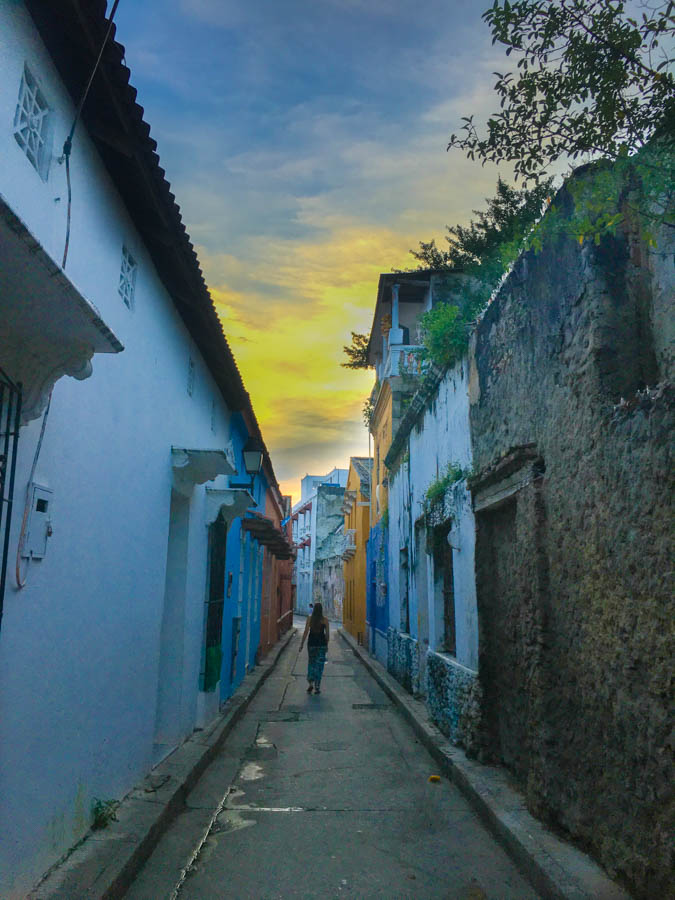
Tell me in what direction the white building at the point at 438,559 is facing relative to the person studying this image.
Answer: facing to the left of the viewer

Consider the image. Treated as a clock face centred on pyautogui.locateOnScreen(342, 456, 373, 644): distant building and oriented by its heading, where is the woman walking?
The woman walking is roughly at 9 o'clock from the distant building.

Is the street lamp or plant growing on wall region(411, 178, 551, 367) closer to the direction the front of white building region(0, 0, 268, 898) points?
the plant growing on wall

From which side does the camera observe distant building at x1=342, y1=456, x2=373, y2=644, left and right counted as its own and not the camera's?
left

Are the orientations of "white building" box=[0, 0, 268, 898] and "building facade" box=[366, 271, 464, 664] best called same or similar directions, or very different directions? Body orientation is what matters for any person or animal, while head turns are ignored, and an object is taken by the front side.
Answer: very different directions

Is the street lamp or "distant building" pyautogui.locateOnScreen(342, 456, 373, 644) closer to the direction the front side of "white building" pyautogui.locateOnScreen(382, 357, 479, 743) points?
the street lamp

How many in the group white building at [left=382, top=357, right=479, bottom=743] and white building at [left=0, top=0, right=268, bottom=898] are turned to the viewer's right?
1

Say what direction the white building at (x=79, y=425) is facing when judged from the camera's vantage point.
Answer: facing to the right of the viewer

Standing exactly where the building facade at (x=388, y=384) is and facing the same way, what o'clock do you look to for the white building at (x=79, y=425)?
The white building is roughly at 9 o'clock from the building facade.

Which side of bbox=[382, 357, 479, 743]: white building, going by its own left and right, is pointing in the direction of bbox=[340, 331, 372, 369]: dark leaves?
right

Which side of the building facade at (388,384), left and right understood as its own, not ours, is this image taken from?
left

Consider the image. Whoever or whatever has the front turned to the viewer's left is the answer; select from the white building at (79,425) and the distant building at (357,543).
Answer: the distant building
